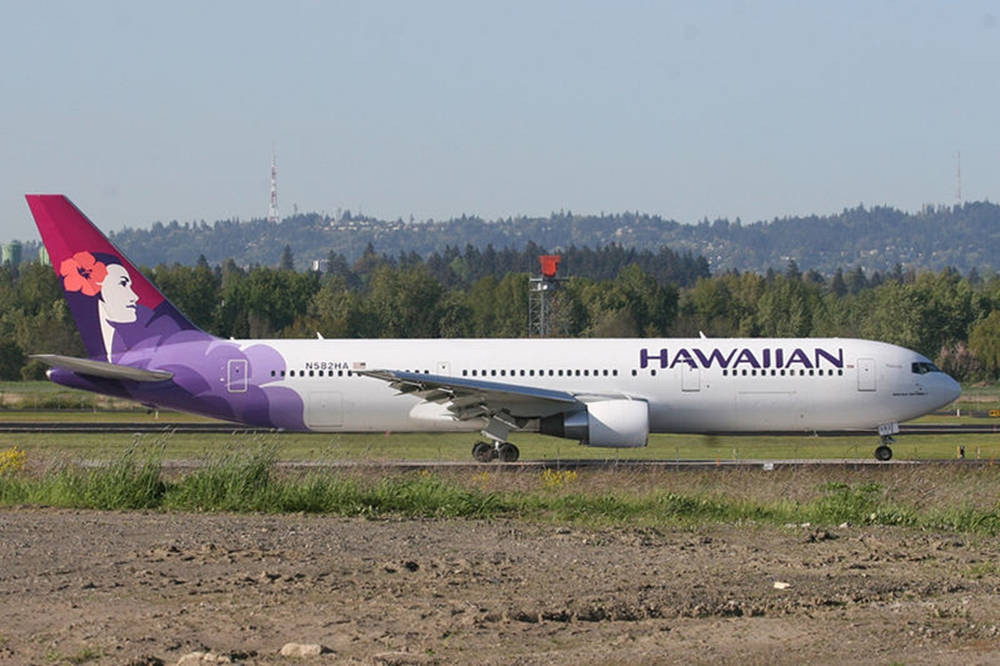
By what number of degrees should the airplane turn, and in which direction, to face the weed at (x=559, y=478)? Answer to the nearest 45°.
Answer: approximately 90° to its right

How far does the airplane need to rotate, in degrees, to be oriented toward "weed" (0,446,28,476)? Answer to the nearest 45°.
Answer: approximately 135° to its right

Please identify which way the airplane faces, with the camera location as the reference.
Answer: facing to the right of the viewer
